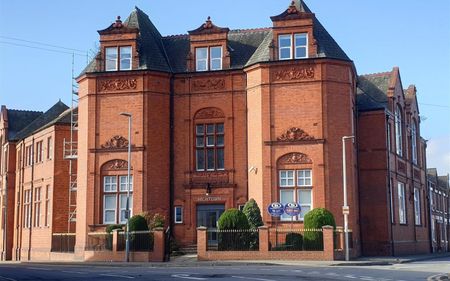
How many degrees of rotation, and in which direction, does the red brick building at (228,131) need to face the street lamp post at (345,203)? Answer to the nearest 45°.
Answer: approximately 45° to its left

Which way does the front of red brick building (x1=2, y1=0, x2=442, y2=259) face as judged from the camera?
facing the viewer

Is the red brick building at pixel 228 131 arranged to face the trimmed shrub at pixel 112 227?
no

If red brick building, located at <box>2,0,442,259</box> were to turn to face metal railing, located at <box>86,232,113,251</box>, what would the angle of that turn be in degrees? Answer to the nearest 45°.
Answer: approximately 90° to its right

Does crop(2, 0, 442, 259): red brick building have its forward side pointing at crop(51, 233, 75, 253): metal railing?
no
